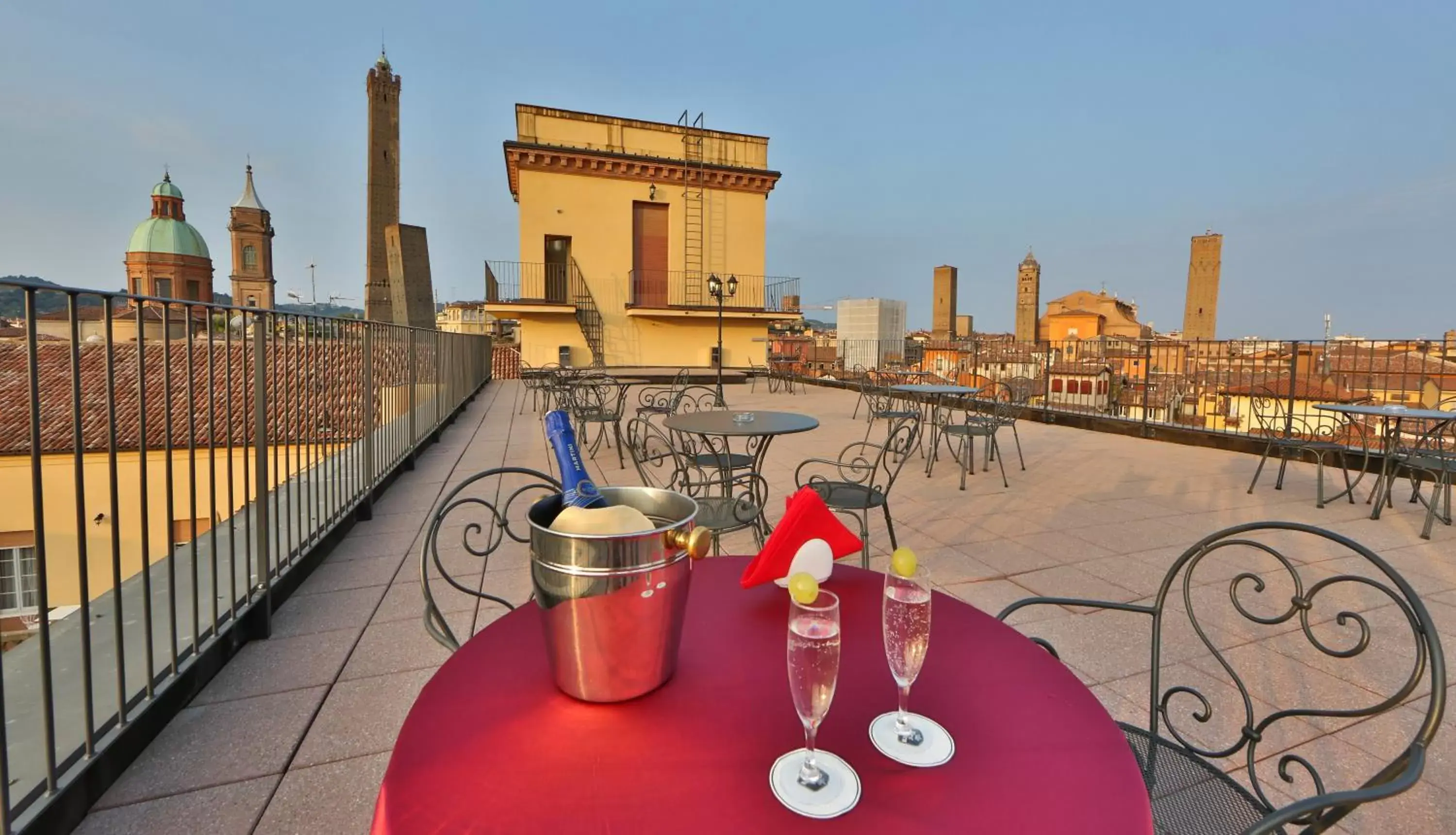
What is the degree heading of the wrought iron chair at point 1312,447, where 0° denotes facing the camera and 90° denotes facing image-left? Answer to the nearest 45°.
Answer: approximately 315°

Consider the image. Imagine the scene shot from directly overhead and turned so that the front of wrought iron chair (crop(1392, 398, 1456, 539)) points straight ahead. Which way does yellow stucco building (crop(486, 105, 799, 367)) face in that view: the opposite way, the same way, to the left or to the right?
to the left

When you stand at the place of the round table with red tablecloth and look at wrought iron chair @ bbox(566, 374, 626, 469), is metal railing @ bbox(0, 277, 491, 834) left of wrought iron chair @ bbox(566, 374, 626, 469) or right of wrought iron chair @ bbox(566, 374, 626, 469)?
left

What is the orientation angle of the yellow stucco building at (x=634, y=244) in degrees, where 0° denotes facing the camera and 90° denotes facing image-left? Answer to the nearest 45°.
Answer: approximately 0°

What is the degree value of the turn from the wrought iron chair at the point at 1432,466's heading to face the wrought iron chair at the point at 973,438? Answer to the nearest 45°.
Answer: approximately 45° to its right

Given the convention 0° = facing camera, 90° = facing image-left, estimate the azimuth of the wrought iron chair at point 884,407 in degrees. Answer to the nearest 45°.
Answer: approximately 315°

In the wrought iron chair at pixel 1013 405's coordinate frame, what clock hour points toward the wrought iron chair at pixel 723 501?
the wrought iron chair at pixel 723 501 is roughly at 11 o'clock from the wrought iron chair at pixel 1013 405.

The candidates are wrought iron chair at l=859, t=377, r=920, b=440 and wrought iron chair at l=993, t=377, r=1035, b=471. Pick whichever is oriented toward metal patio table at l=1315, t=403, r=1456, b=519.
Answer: wrought iron chair at l=859, t=377, r=920, b=440

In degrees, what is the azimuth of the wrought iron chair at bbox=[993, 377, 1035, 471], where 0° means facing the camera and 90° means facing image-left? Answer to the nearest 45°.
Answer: approximately 45°
